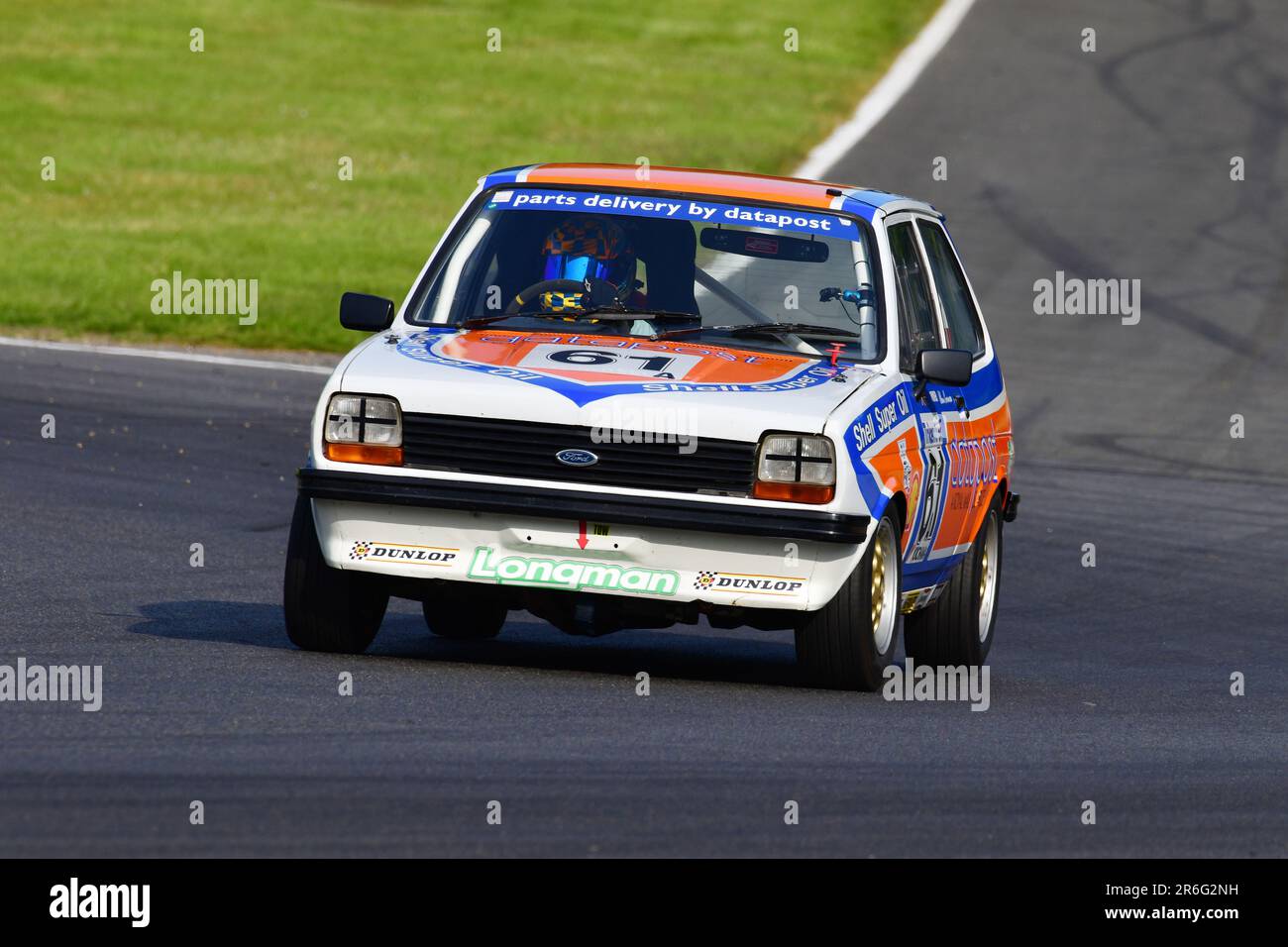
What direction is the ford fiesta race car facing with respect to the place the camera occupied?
facing the viewer
